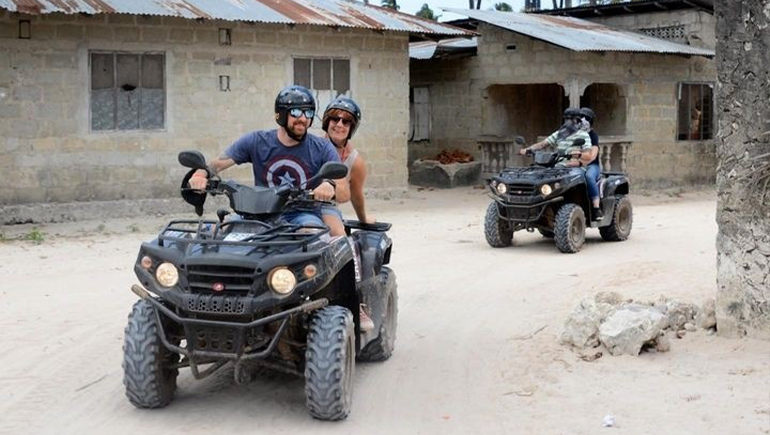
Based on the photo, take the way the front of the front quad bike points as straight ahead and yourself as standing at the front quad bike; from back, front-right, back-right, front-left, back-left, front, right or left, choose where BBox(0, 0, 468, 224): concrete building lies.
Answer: back-right

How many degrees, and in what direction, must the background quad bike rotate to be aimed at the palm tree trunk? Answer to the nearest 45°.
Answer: approximately 45° to its left

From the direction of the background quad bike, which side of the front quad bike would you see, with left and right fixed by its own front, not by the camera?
back

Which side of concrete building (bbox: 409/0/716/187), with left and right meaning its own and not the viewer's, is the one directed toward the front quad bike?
front

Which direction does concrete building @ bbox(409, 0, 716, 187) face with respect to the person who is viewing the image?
facing the viewer

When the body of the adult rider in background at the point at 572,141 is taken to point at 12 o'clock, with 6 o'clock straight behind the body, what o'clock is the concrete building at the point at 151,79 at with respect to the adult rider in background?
The concrete building is roughly at 2 o'clock from the adult rider in background.

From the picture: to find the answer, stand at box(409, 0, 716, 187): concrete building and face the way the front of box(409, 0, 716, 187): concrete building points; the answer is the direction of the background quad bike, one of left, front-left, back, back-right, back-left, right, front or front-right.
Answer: front

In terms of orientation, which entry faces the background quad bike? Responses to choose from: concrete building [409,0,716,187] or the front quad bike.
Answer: the concrete building

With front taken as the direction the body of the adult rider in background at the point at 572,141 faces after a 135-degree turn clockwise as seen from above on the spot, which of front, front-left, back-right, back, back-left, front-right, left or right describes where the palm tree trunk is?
back

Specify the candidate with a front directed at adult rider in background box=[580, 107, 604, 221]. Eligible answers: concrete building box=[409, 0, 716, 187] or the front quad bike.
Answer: the concrete building

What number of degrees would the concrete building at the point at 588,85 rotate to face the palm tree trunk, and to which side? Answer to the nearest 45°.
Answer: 0° — it already faces it

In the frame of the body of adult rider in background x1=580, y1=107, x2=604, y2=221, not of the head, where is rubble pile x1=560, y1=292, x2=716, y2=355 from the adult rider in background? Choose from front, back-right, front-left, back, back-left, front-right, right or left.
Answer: front-left

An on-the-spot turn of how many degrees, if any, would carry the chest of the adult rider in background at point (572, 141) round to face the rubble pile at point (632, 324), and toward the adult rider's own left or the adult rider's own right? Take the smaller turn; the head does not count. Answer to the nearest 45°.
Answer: approximately 45° to the adult rider's own left

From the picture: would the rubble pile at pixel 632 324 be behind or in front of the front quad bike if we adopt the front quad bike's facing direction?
behind

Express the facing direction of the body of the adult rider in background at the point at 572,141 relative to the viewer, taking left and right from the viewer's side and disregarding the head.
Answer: facing the viewer and to the left of the viewer

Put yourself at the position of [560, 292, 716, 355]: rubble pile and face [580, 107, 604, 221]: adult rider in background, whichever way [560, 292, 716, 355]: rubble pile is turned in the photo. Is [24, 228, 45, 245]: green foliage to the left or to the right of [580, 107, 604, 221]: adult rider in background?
left
